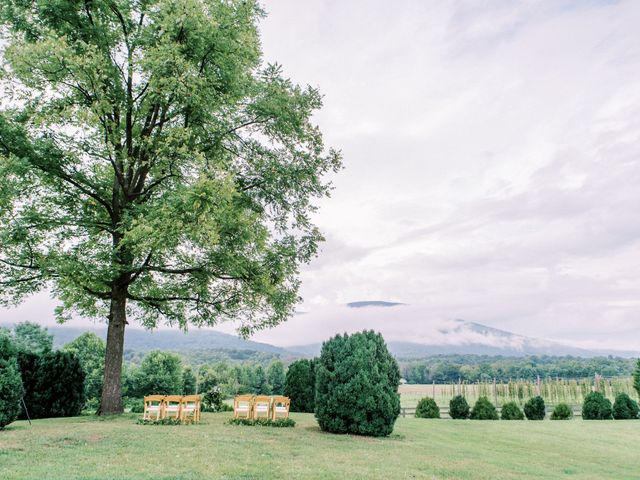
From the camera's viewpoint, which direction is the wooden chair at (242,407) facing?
away from the camera

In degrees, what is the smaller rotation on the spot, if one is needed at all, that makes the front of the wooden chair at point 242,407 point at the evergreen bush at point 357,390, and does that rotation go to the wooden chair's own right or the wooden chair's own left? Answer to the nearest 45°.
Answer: approximately 135° to the wooden chair's own right

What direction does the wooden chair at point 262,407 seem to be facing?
away from the camera

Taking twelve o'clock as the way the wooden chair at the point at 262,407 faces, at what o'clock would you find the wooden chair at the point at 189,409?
the wooden chair at the point at 189,409 is roughly at 9 o'clock from the wooden chair at the point at 262,407.

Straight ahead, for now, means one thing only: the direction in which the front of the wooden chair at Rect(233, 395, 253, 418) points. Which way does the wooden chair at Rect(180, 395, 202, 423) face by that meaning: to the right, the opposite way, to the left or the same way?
the same way

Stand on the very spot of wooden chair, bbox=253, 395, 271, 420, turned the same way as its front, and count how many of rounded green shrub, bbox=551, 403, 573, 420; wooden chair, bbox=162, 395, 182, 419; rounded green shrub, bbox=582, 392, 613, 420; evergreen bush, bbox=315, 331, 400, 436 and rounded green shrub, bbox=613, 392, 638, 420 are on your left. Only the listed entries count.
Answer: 1

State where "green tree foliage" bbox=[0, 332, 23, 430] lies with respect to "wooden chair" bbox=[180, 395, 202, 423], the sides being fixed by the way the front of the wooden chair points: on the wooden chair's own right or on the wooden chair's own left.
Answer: on the wooden chair's own left

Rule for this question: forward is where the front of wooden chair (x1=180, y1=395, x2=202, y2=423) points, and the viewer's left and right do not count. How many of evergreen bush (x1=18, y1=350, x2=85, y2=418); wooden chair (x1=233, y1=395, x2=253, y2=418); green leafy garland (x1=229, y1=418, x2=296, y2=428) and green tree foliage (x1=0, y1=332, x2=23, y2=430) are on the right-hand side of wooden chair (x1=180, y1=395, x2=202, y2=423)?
2

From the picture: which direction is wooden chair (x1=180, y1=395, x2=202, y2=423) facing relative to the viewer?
away from the camera

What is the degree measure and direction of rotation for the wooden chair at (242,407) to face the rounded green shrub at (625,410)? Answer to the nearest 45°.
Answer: approximately 45° to its right

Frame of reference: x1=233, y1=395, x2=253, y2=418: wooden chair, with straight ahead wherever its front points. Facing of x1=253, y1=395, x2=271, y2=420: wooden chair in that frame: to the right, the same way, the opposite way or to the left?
the same way
